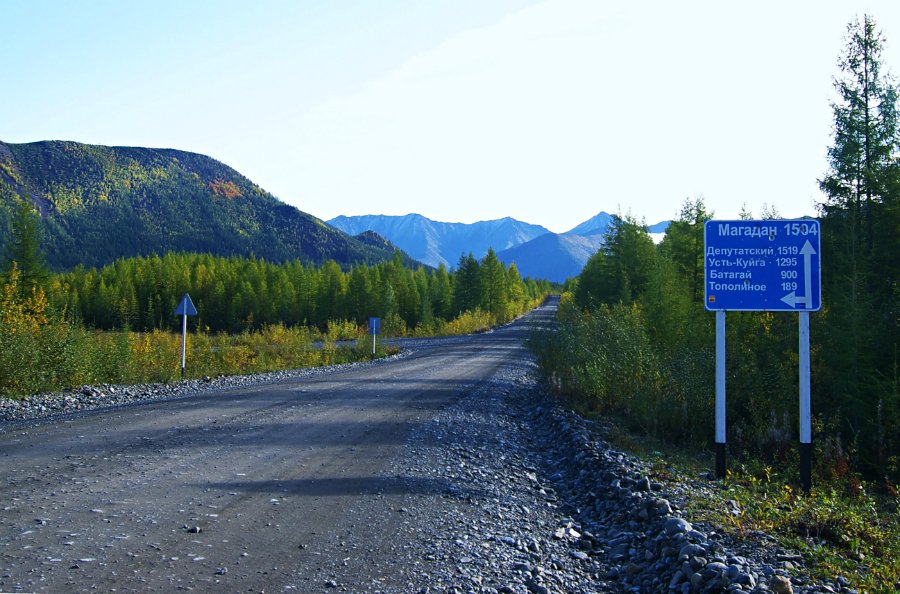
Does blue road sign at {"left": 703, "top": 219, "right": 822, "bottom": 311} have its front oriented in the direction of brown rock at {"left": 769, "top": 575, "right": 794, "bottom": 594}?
yes

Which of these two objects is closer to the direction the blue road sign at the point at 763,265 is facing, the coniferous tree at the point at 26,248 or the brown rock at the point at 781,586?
the brown rock

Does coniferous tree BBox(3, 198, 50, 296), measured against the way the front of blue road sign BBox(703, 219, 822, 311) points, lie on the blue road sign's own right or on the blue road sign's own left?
on the blue road sign's own right

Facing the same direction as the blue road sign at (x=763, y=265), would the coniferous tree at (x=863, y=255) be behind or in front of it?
behind

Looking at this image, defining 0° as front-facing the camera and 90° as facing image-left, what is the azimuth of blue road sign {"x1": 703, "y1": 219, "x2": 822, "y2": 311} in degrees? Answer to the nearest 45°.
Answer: approximately 0°

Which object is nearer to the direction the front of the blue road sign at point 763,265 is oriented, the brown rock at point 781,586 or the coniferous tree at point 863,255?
the brown rock
